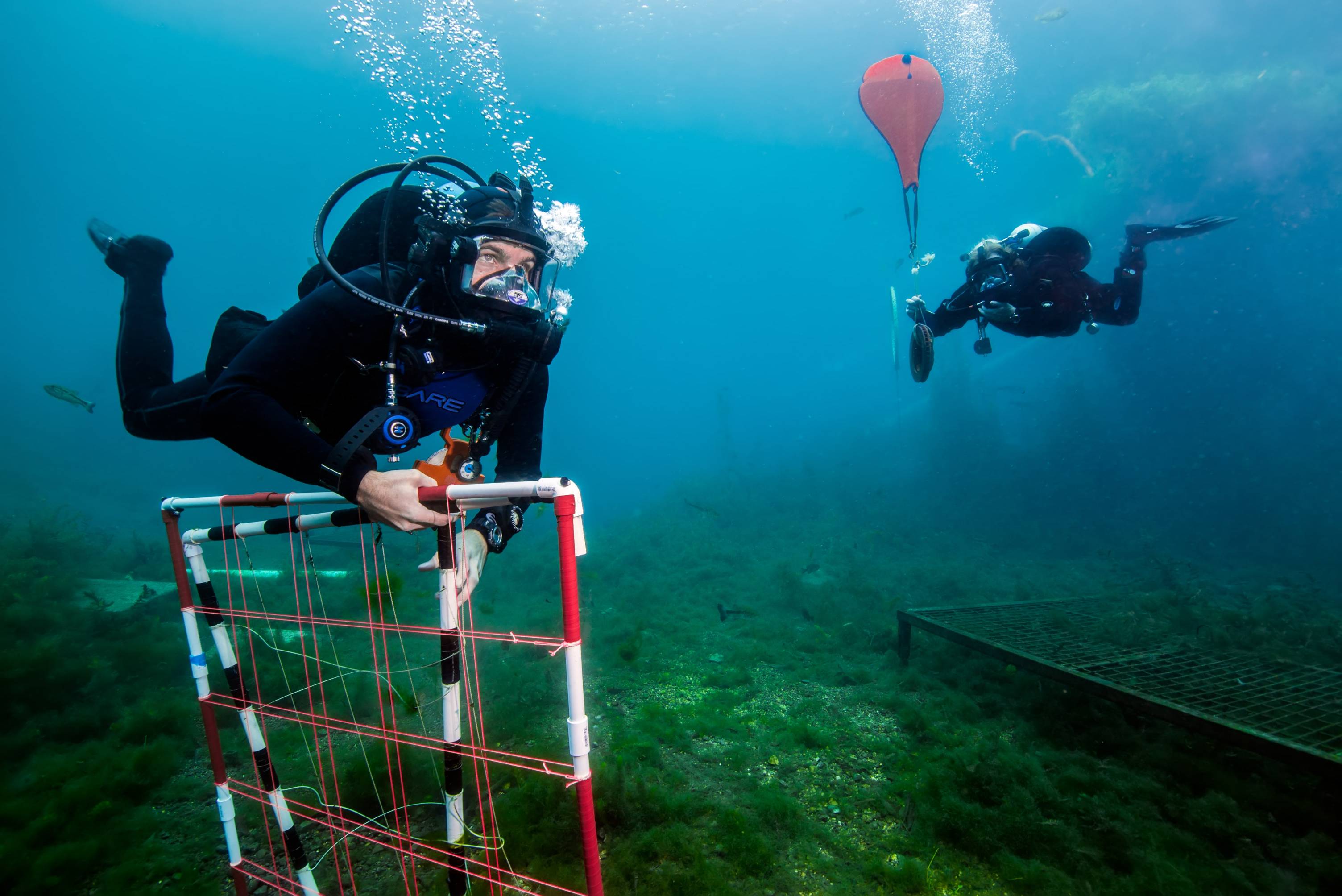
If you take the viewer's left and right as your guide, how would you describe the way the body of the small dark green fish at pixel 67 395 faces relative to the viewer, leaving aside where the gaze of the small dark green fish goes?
facing to the left of the viewer

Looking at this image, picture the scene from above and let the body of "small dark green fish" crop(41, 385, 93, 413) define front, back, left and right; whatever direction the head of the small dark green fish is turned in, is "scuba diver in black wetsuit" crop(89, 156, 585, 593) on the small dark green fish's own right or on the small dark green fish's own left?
on the small dark green fish's own left

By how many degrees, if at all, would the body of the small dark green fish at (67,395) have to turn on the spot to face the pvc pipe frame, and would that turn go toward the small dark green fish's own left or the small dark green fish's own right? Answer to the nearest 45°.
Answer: approximately 90° to the small dark green fish's own left
